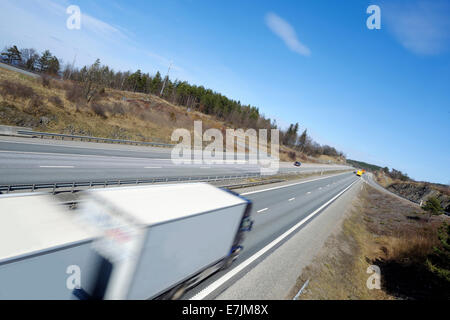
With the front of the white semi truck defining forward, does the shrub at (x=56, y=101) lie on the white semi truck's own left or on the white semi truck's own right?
on the white semi truck's own left

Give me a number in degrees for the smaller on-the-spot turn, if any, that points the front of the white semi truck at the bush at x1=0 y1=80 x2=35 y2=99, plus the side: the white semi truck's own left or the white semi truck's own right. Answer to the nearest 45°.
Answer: approximately 90° to the white semi truck's own left

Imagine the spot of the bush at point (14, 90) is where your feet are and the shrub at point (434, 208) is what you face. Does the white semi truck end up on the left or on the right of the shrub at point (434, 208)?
right

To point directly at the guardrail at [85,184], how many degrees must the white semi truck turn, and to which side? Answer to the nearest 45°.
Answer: approximately 45° to its left

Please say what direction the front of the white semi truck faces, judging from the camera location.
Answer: facing away from the viewer and to the right of the viewer

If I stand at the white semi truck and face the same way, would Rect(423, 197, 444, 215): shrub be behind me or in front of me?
in front

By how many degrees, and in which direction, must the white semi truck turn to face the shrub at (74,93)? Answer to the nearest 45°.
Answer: approximately 45° to its left

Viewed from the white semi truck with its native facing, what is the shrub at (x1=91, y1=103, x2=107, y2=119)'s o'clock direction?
The shrub is roughly at 10 o'clock from the white semi truck.
